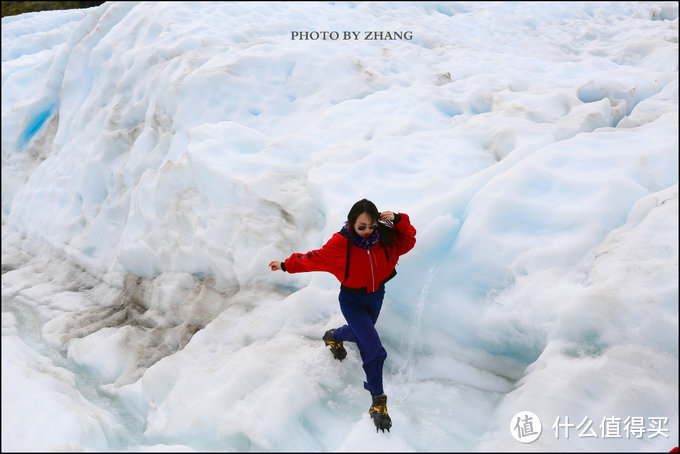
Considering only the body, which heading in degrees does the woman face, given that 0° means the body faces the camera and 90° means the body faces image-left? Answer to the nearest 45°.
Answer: approximately 0°
